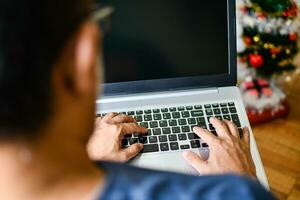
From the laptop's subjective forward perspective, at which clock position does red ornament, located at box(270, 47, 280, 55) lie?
The red ornament is roughly at 7 o'clock from the laptop.

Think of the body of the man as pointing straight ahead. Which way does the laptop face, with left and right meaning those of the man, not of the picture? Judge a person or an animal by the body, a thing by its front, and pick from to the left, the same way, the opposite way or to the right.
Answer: the opposite way

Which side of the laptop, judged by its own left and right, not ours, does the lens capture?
front

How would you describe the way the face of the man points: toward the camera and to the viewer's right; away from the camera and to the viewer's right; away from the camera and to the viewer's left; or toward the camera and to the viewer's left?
away from the camera and to the viewer's right

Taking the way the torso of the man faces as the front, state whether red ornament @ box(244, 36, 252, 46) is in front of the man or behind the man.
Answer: in front

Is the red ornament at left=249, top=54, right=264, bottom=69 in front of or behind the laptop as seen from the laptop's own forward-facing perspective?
behind

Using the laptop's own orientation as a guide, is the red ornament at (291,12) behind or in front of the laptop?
behind

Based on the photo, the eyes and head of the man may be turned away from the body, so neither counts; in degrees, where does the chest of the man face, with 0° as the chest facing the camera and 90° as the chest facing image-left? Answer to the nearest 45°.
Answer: approximately 180°

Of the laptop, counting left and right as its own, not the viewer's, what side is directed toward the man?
front

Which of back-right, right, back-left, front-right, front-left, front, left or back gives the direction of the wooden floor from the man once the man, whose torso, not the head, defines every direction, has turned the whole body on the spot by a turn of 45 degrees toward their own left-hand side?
right

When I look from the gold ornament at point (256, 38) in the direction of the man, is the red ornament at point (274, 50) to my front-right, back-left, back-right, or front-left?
back-left

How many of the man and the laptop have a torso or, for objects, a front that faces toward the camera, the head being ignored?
1
